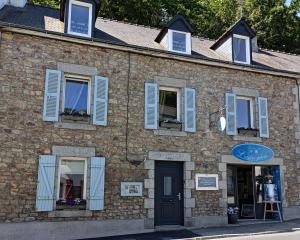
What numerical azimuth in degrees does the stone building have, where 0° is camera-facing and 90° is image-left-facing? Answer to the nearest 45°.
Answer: approximately 315°
